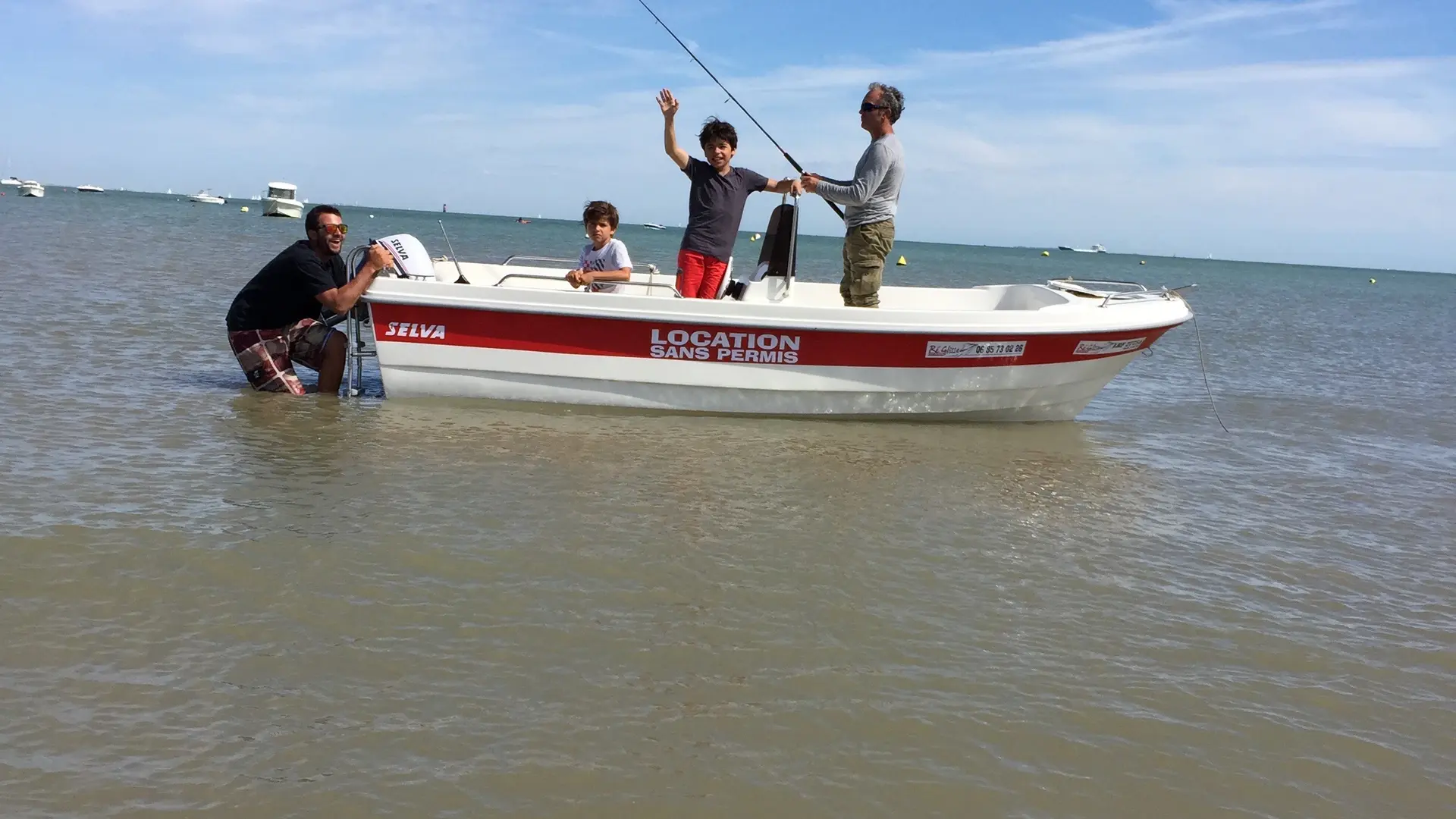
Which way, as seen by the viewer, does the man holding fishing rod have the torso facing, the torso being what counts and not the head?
to the viewer's left

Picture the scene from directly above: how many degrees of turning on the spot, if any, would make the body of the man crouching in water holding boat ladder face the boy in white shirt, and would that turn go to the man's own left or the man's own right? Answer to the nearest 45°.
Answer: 0° — they already face them

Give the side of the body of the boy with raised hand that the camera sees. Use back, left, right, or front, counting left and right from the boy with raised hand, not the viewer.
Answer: front

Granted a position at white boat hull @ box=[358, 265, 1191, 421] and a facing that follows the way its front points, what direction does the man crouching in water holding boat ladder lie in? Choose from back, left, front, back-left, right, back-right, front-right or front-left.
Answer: back

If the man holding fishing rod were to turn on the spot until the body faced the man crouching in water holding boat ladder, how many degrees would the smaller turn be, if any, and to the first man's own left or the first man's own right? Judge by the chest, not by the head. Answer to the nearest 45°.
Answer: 0° — they already face them

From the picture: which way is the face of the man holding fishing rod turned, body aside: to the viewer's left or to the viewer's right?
to the viewer's left

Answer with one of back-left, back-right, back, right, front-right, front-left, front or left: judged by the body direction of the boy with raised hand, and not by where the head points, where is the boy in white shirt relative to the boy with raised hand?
right

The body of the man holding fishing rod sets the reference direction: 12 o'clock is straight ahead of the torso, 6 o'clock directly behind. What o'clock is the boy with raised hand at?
The boy with raised hand is roughly at 12 o'clock from the man holding fishing rod.

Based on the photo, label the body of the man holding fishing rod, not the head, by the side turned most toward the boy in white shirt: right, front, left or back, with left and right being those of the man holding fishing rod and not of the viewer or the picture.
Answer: front

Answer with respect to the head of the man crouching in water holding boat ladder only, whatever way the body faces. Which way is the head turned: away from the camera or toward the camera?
toward the camera

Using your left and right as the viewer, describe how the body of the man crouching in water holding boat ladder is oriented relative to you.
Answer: facing to the right of the viewer

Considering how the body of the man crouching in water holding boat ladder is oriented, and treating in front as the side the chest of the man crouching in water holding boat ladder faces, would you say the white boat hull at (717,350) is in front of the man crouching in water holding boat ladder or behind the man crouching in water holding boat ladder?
in front

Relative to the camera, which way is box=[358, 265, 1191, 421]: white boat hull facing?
to the viewer's right

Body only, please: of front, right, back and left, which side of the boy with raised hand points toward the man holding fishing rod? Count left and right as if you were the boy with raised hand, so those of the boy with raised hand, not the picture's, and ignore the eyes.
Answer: left

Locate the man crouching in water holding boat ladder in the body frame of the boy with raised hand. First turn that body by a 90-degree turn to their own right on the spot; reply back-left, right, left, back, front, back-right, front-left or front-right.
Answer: front

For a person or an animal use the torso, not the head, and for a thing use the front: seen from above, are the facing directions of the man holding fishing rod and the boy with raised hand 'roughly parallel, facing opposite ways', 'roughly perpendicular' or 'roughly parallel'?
roughly perpendicular
